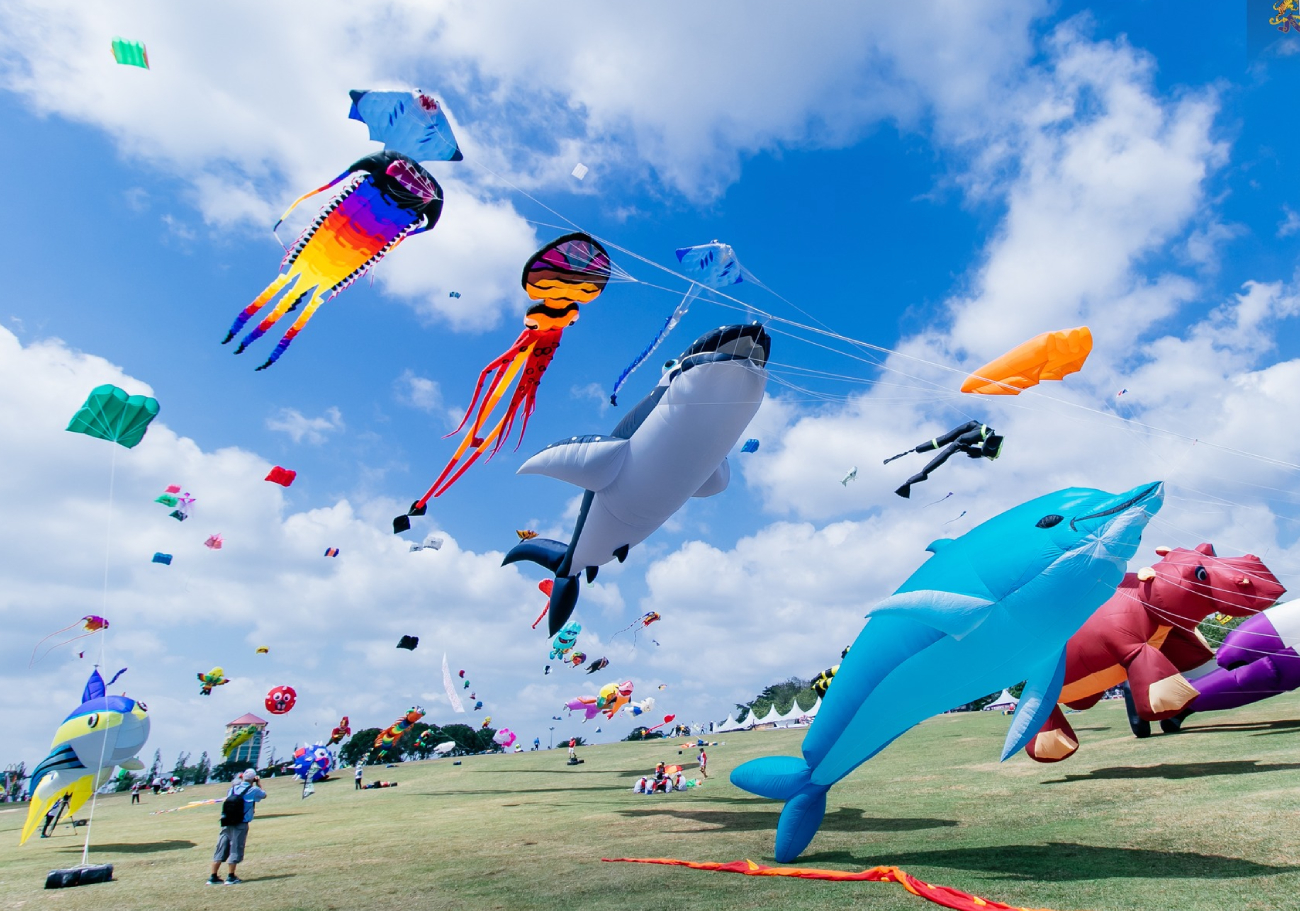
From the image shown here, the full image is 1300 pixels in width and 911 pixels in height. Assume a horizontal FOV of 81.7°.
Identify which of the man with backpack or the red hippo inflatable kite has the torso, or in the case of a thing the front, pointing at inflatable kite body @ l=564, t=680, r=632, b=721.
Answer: the man with backpack

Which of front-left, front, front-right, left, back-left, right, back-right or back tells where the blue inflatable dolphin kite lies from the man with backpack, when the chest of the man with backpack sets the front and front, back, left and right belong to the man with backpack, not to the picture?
right

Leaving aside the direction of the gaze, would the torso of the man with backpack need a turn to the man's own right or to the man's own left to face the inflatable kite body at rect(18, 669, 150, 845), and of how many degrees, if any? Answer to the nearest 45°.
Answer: approximately 90° to the man's own left

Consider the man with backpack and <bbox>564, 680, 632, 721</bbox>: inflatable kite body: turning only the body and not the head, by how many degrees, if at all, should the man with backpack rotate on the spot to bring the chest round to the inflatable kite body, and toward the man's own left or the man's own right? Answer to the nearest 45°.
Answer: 0° — they already face it

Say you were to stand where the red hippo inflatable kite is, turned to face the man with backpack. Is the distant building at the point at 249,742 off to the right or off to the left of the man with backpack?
right

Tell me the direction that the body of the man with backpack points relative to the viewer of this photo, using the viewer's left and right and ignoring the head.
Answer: facing away from the viewer and to the right of the viewer

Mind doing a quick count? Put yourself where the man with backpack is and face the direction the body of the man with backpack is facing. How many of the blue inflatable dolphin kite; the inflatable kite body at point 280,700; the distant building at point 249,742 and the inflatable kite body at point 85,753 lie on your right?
1

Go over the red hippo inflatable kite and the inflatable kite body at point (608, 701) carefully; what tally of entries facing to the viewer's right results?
2

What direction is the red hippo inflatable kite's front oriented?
to the viewer's right

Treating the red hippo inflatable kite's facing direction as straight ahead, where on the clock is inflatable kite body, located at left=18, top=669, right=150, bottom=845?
The inflatable kite body is roughly at 5 o'clock from the red hippo inflatable kite.

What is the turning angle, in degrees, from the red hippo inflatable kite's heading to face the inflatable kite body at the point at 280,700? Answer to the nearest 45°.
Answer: approximately 180°

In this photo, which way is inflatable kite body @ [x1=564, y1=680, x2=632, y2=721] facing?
to the viewer's right
